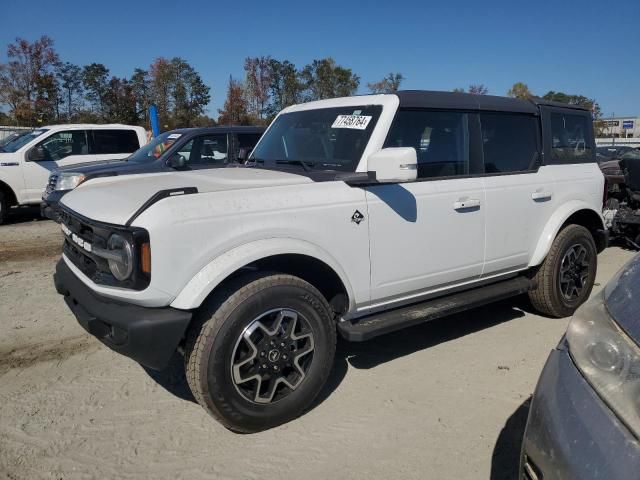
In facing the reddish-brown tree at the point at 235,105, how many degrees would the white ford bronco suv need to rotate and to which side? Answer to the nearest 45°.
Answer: approximately 135° to its right

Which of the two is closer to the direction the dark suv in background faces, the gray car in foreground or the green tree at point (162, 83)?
the gray car in foreground

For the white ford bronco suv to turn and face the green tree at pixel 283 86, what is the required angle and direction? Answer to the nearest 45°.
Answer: approximately 135° to its right

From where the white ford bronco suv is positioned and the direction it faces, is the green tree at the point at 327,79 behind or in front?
behind

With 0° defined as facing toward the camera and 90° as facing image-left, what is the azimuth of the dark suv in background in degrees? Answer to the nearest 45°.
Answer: approximately 45°

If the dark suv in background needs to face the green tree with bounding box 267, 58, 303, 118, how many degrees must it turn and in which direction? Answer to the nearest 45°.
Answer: approximately 135° to its right

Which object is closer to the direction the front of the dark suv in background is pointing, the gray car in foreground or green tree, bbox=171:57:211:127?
the gray car in foreground

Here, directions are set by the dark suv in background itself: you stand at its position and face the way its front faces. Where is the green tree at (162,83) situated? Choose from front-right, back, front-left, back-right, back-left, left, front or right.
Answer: back-right
